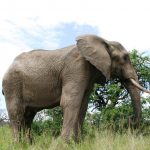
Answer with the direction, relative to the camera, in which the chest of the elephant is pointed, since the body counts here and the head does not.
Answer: to the viewer's right
